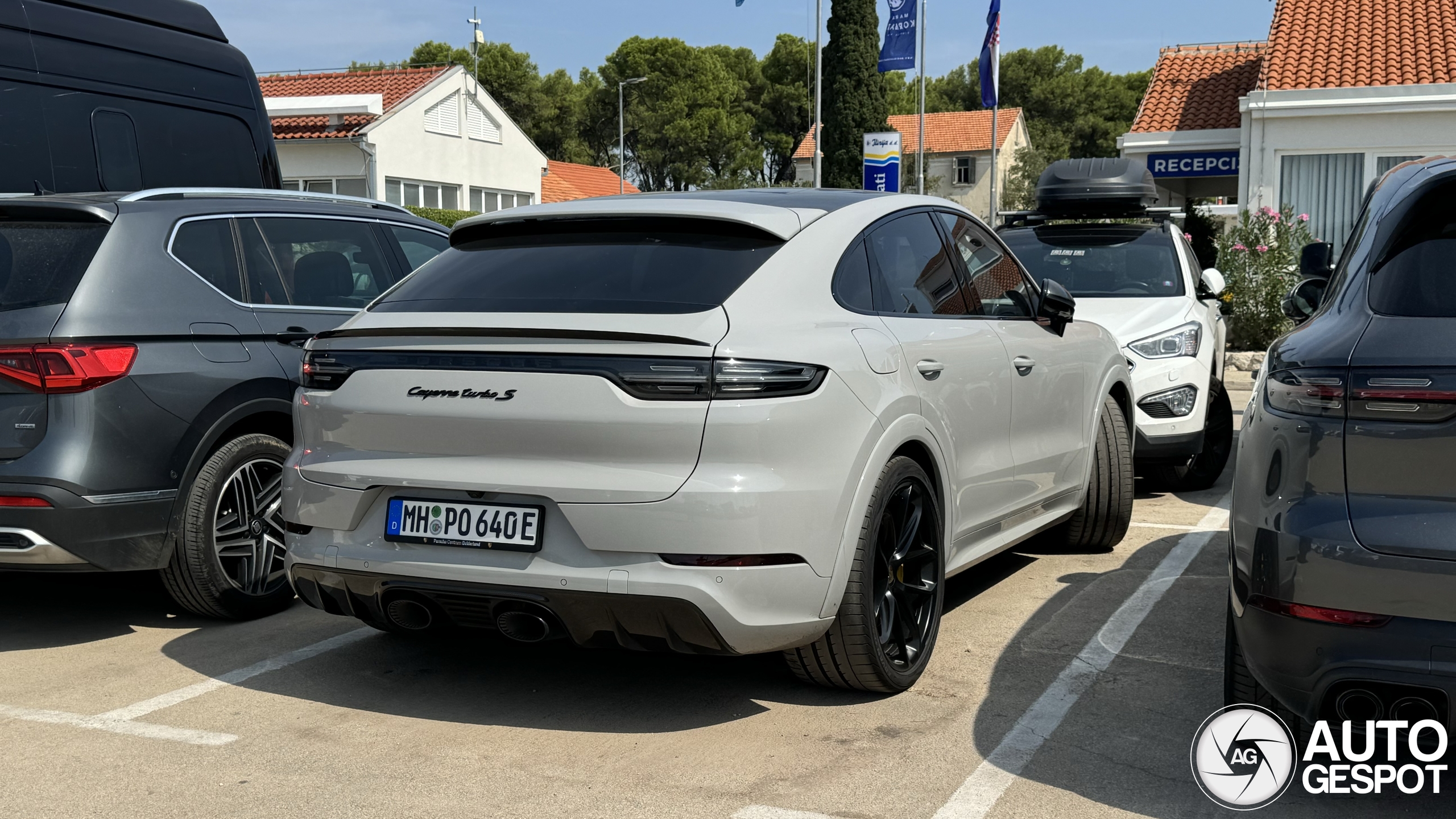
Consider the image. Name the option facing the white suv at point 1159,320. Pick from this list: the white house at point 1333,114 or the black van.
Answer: the white house

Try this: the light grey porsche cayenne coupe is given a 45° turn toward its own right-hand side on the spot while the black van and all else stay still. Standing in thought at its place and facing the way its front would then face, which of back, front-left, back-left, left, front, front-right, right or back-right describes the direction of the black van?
back-left

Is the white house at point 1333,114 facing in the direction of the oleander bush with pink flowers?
yes

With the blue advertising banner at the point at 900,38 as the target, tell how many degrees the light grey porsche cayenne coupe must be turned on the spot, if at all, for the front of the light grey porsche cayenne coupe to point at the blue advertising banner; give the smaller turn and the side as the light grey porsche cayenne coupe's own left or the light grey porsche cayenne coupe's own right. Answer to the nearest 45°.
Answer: approximately 45° to the light grey porsche cayenne coupe's own left

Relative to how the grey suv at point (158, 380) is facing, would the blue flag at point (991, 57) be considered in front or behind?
in front

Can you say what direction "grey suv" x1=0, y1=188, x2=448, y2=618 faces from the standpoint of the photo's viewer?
facing away from the viewer and to the right of the viewer

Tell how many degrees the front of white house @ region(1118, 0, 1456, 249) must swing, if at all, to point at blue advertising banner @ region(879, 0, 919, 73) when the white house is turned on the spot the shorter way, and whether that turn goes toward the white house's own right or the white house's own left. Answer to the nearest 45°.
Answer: approximately 135° to the white house's own right

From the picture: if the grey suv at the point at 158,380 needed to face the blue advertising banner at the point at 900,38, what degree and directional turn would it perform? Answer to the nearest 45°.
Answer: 0° — it already faces it

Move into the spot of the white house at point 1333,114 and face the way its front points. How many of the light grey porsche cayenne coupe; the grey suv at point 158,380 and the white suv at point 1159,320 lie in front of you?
3

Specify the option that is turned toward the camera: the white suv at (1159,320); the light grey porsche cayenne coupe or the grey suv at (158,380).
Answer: the white suv
